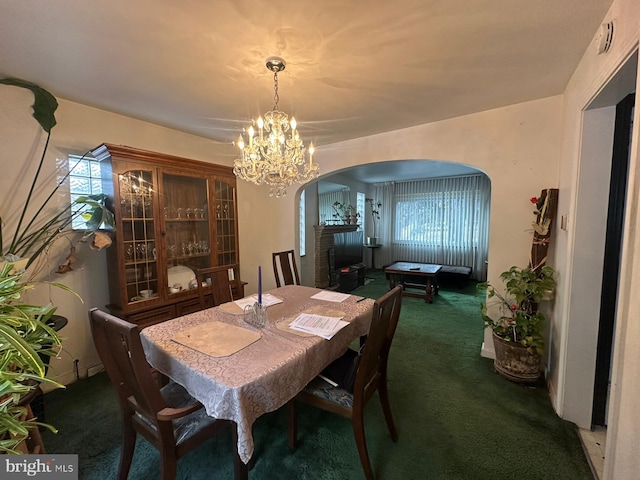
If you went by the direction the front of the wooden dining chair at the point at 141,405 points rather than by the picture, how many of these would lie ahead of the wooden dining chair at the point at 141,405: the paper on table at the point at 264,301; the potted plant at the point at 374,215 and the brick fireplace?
3

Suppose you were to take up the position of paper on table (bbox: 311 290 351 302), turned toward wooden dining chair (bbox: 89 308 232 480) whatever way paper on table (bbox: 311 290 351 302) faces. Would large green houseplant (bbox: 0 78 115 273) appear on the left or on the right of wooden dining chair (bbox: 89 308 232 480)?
right

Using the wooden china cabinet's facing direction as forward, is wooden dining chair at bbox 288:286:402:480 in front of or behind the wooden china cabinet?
in front

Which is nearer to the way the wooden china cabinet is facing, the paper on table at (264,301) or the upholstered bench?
the paper on table

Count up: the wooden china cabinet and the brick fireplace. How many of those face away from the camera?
0

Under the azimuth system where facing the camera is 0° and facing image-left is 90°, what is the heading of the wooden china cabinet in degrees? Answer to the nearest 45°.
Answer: approximately 315°

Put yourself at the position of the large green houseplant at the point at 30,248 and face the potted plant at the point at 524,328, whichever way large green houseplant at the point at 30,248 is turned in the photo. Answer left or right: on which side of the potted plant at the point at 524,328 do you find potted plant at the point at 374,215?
left

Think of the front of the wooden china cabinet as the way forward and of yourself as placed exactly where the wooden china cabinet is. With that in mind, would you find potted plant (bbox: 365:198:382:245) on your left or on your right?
on your left

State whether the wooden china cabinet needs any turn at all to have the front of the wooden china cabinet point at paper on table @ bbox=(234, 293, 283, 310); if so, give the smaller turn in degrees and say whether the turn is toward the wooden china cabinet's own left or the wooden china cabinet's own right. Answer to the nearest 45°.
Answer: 0° — it already faces it

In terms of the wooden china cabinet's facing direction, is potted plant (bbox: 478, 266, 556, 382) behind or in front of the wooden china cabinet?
in front

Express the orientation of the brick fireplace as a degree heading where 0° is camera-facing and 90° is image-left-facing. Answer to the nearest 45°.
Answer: approximately 315°

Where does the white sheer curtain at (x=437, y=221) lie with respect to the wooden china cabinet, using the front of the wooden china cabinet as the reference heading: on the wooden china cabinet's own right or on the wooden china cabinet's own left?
on the wooden china cabinet's own left

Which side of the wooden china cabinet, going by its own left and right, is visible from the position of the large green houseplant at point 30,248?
right

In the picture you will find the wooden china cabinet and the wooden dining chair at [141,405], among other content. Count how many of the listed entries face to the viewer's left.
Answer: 0

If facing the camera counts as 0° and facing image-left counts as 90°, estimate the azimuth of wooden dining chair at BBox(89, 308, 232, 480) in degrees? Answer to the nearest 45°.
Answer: approximately 225°
